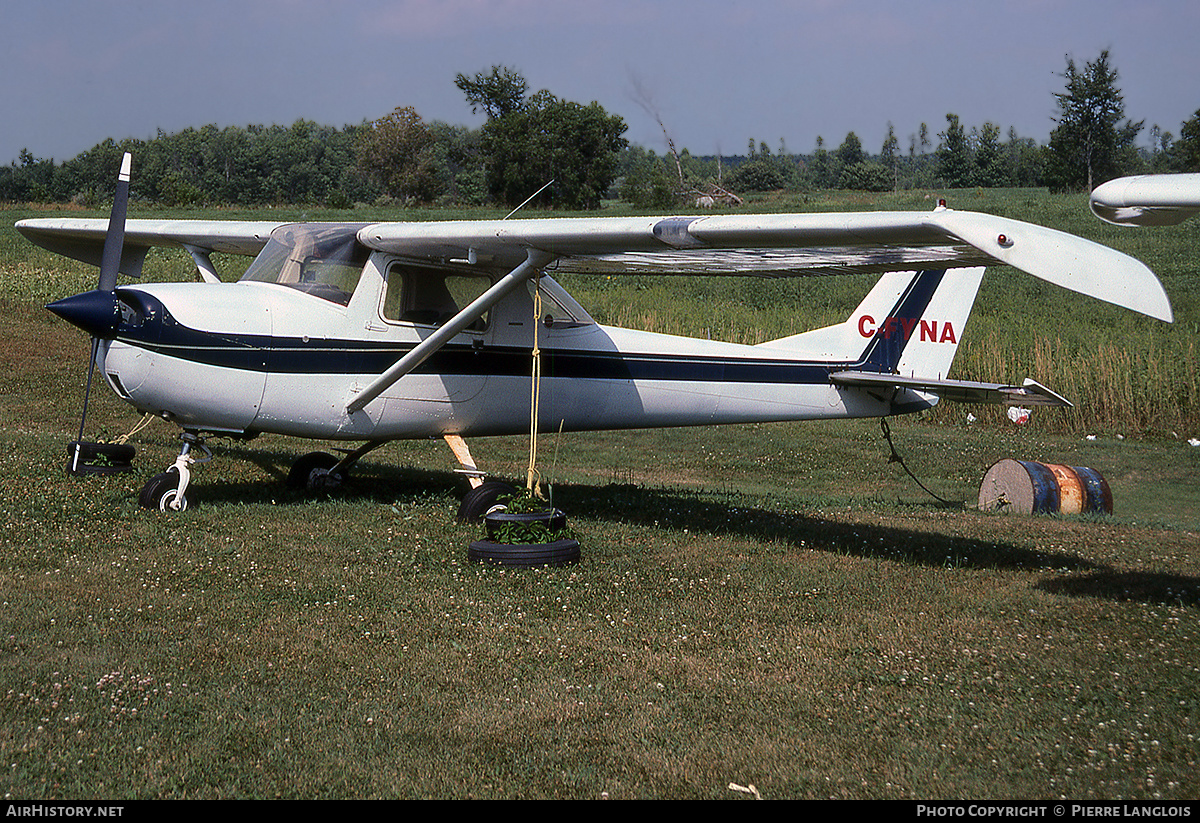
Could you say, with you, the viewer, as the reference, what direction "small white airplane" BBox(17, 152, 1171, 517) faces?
facing the viewer and to the left of the viewer

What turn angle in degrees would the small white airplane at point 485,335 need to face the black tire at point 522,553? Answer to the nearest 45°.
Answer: approximately 45° to its left

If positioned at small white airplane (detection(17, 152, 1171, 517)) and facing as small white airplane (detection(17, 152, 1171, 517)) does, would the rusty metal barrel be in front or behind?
behind
